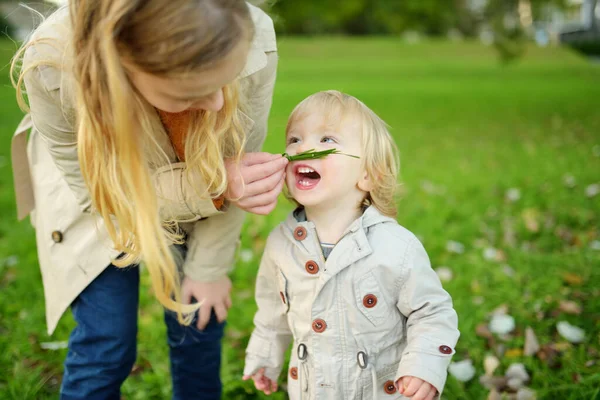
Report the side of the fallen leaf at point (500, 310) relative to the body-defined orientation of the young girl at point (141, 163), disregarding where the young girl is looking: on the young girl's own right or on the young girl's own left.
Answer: on the young girl's own left

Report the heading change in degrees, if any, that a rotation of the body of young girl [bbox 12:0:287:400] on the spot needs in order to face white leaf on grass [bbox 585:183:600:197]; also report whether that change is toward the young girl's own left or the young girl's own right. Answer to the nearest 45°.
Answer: approximately 90° to the young girl's own left

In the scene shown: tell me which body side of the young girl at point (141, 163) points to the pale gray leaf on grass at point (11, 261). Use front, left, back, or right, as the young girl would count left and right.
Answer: back

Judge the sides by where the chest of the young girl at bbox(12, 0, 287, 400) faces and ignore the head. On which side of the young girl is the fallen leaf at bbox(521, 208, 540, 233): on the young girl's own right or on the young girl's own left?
on the young girl's own left

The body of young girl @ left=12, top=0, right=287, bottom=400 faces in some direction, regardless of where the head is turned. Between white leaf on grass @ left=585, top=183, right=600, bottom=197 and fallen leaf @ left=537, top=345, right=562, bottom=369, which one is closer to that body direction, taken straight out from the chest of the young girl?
the fallen leaf

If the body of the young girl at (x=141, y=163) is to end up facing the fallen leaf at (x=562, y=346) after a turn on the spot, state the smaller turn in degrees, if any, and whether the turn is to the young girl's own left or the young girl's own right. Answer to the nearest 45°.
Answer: approximately 45° to the young girl's own left

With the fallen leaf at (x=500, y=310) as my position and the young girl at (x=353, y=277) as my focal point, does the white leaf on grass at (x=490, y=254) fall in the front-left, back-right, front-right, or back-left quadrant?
back-right

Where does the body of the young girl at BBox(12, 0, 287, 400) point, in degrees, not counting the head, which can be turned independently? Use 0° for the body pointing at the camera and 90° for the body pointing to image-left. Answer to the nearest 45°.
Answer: approximately 315°

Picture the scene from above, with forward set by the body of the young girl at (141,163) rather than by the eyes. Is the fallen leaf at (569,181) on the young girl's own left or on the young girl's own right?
on the young girl's own left

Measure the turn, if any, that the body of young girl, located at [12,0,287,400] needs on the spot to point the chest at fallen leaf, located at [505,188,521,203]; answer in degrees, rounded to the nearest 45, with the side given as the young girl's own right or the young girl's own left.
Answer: approximately 90° to the young girl's own left

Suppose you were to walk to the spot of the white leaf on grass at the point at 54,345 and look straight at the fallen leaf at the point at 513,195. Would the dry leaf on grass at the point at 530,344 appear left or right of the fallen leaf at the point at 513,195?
right
